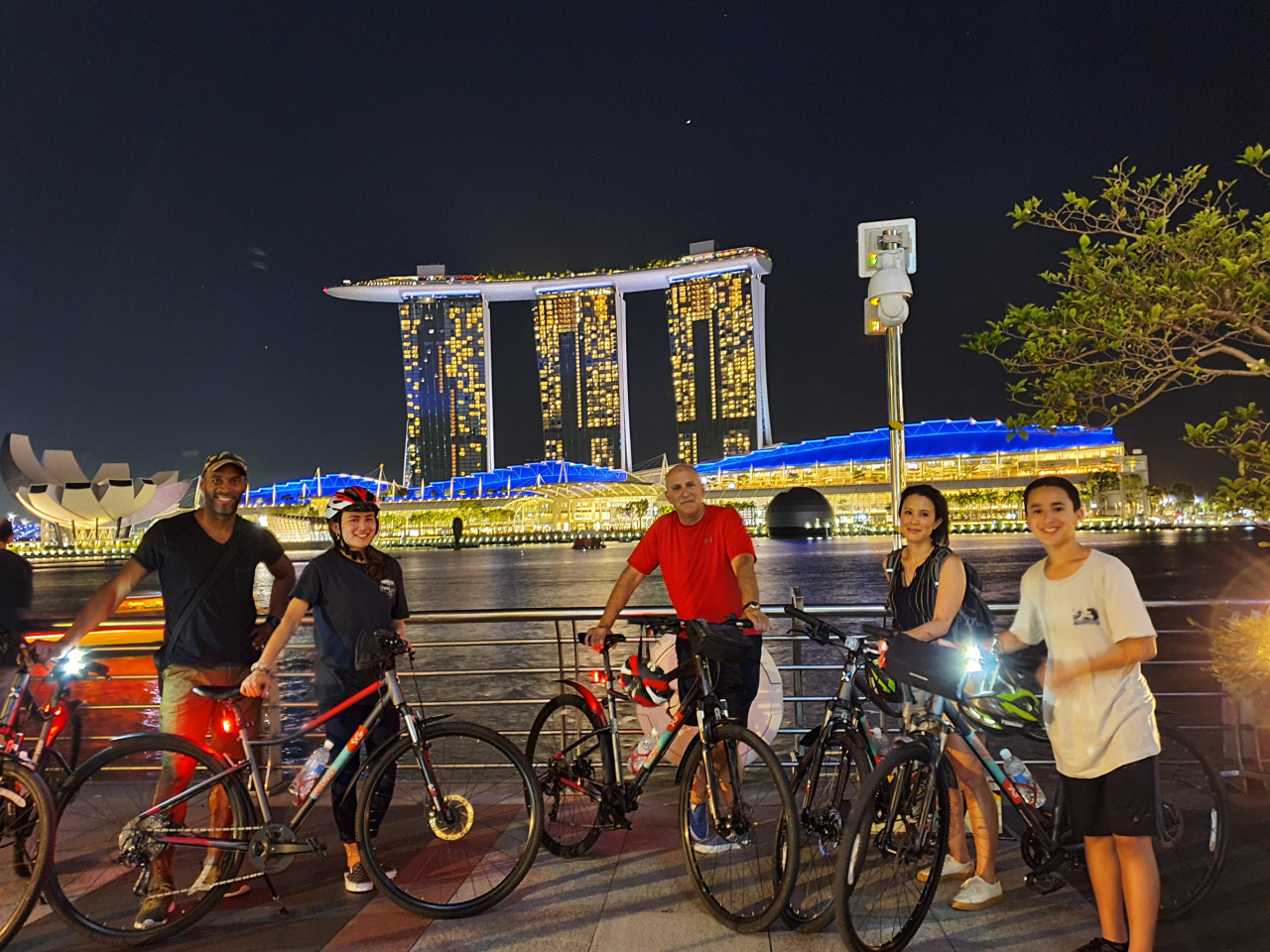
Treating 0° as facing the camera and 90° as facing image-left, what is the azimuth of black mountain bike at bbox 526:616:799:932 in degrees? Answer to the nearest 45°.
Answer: approximately 315°

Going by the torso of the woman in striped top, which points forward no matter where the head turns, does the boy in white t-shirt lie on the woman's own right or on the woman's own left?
on the woman's own left

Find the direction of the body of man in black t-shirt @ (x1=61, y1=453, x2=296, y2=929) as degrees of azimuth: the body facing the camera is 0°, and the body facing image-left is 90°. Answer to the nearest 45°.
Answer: approximately 0°

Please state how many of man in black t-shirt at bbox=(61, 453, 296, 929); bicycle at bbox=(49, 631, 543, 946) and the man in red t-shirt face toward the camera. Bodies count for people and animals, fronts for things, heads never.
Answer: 2

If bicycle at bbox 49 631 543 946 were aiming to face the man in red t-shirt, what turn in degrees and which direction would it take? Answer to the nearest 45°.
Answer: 0° — it already faces them

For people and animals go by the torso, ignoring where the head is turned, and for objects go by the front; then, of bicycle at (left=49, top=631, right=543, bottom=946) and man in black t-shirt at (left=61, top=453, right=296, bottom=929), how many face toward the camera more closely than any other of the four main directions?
1

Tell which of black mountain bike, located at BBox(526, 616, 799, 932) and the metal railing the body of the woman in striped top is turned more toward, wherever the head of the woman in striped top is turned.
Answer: the black mountain bike

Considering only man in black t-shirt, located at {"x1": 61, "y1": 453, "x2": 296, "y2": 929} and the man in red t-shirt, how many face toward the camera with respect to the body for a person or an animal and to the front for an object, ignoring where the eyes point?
2

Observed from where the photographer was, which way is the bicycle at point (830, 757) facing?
facing the viewer and to the left of the viewer
